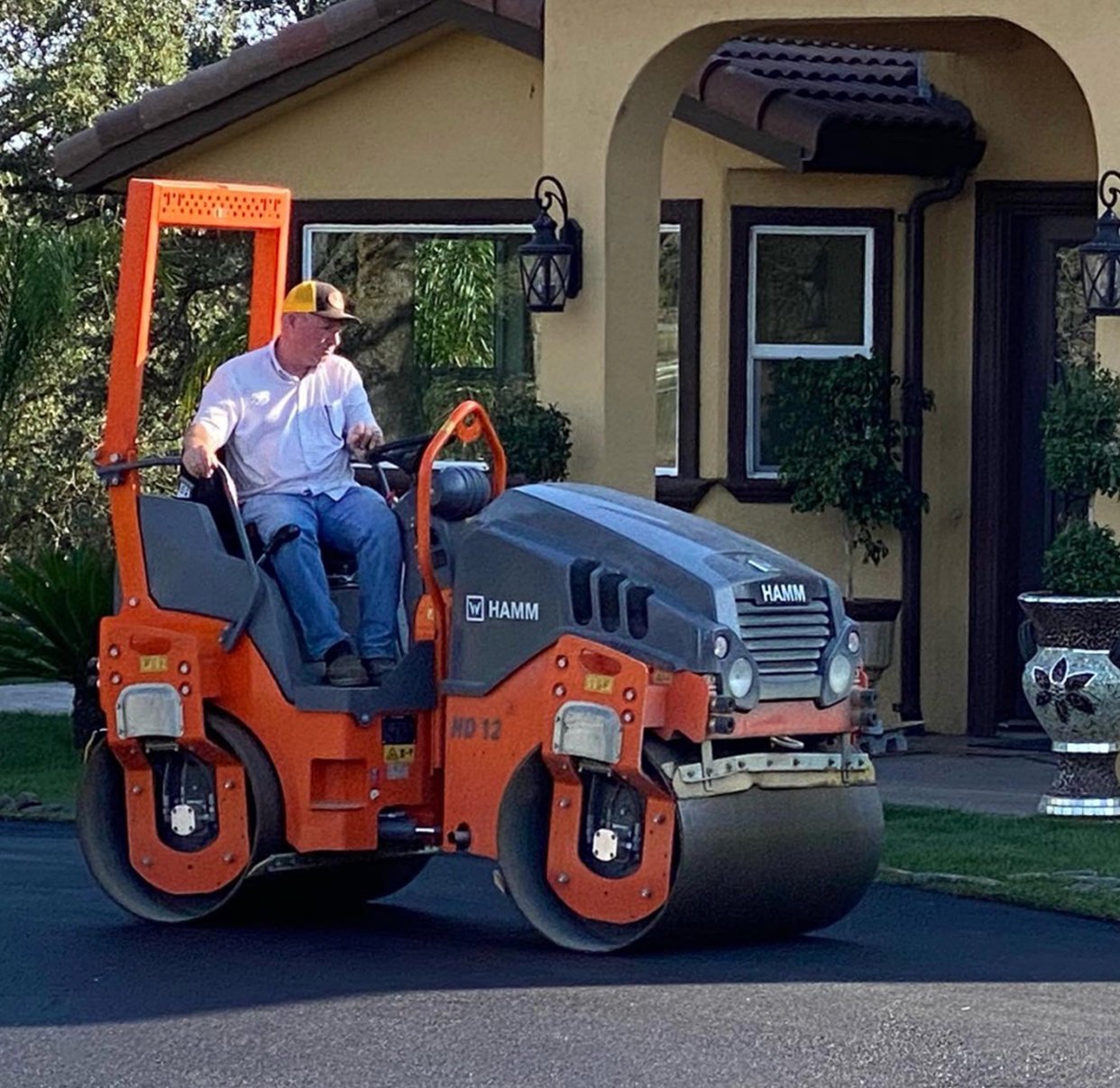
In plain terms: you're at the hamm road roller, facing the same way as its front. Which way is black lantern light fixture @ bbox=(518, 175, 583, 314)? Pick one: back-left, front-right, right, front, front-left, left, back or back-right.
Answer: back-left

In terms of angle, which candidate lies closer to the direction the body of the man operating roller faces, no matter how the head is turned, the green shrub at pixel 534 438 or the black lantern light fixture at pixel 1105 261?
the black lantern light fixture

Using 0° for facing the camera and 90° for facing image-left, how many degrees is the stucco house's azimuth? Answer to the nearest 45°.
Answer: approximately 0°

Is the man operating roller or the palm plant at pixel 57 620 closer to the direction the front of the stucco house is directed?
the man operating roller

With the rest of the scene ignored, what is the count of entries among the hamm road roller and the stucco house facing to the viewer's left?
0

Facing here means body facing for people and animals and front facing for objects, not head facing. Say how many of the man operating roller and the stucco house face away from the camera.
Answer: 0

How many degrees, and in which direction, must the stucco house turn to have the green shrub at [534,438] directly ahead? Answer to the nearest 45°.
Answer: approximately 45° to its right

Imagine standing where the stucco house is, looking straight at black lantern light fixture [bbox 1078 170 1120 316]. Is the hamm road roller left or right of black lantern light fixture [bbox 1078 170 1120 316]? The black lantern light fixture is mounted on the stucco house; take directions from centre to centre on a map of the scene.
right
